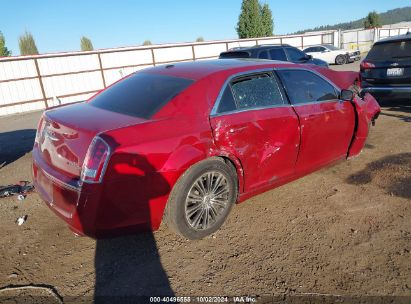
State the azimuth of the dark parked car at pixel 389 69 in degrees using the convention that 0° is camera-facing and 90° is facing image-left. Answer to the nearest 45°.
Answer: approximately 180°

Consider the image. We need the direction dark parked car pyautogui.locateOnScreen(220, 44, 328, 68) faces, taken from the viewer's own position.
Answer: facing away from the viewer and to the right of the viewer

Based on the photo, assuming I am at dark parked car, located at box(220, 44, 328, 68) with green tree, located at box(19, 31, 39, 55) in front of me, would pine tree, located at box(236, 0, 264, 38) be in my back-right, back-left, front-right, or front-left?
front-right

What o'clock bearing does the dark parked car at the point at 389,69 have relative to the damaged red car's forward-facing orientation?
The dark parked car is roughly at 12 o'clock from the damaged red car.

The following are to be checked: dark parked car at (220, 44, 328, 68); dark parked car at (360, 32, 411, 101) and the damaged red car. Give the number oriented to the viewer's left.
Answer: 0

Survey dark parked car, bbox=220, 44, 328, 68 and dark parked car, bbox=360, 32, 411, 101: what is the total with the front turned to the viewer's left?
0

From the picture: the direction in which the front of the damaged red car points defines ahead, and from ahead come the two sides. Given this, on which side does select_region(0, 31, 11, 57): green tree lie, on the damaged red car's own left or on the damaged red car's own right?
on the damaged red car's own left

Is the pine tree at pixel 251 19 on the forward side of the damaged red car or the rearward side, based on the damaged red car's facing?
on the forward side

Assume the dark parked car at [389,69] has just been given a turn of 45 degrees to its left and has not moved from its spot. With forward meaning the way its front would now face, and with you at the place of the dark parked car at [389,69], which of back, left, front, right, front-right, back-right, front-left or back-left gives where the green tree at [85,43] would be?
front

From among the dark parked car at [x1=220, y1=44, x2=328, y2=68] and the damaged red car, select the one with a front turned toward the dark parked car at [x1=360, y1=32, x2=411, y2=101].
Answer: the damaged red car

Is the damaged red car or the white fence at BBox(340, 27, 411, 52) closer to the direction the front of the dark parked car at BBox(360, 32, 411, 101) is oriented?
the white fence

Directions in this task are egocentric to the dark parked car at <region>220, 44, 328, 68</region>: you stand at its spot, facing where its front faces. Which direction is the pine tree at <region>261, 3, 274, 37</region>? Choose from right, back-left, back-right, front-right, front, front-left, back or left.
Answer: front-left

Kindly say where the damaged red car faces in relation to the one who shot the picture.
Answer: facing away from the viewer and to the right of the viewer

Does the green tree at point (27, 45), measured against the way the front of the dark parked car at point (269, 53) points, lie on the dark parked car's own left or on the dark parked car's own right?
on the dark parked car's own left

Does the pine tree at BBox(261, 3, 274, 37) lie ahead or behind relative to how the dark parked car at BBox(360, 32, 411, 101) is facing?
ahead

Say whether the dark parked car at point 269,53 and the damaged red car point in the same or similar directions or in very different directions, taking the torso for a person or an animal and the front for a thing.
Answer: same or similar directions

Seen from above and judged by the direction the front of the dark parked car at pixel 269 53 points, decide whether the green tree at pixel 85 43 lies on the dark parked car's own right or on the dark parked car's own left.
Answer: on the dark parked car's own left

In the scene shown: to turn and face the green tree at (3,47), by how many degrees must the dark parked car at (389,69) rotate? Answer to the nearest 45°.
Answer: approximately 90° to its left
